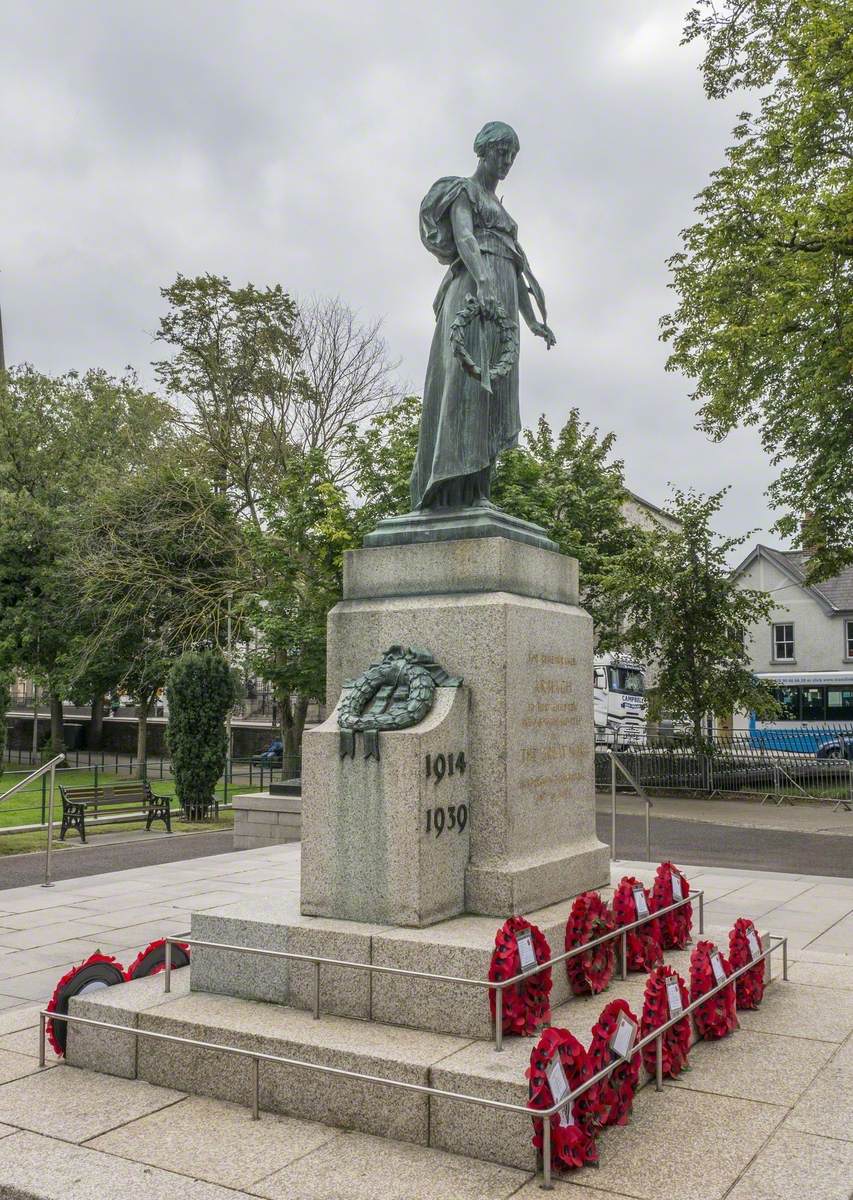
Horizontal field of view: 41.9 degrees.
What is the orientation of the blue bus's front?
to the viewer's right

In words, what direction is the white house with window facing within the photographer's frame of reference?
facing the viewer

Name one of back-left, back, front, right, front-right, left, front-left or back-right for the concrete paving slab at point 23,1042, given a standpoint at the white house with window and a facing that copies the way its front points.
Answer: front

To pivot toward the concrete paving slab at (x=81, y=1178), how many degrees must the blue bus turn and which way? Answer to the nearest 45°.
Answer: approximately 90° to its right

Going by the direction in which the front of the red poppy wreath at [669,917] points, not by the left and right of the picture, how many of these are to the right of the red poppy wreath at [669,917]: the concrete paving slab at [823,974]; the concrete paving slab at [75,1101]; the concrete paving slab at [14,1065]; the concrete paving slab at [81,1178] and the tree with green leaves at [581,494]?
3

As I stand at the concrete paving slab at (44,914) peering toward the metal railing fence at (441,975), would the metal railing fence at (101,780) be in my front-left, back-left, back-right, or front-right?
back-left

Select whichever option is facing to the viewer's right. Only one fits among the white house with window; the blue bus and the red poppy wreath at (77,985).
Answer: the blue bus

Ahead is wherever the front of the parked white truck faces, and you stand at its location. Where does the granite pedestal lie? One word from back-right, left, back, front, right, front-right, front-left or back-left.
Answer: front-right

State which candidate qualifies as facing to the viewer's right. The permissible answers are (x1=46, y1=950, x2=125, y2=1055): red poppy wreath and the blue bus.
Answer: the blue bus

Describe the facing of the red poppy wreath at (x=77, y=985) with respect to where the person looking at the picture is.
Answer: facing away from the viewer and to the left of the viewer

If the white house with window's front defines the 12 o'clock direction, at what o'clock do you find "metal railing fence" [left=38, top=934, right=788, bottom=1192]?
The metal railing fence is roughly at 12 o'clock from the white house with window.

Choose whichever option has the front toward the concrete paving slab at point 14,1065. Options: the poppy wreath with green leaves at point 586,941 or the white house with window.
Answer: the white house with window

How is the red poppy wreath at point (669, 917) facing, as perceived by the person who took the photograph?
facing the viewer and to the right of the viewer

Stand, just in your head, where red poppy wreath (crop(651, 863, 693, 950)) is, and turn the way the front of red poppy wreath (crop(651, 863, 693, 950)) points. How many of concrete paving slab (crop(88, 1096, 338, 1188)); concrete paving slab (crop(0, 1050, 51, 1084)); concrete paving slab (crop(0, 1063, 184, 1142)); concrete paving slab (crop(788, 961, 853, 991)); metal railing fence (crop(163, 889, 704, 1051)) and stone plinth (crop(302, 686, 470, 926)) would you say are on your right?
5

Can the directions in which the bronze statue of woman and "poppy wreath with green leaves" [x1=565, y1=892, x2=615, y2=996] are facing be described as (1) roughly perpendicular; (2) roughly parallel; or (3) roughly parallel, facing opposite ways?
roughly parallel

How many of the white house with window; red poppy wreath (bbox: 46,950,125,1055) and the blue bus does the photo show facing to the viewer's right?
1
